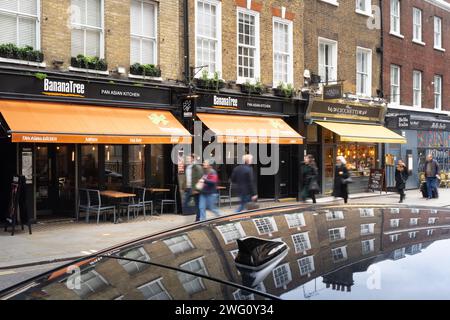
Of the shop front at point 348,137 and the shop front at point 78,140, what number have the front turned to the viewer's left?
0

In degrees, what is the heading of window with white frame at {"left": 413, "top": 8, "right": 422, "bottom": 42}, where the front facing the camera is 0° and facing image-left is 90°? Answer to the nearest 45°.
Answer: approximately 315°

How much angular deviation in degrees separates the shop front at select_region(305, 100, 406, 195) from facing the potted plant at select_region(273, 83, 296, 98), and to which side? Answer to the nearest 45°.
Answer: approximately 90° to its right

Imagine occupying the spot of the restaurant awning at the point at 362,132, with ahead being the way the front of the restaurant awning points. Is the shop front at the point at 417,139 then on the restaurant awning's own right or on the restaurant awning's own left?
on the restaurant awning's own left

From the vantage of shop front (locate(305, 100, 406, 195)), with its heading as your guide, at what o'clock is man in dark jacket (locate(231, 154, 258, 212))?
The man in dark jacket is roughly at 2 o'clock from the shop front.

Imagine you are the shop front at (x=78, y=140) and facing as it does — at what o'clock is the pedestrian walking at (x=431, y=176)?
The pedestrian walking is roughly at 10 o'clock from the shop front.

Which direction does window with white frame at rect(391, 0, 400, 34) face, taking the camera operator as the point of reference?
facing the viewer and to the right of the viewer

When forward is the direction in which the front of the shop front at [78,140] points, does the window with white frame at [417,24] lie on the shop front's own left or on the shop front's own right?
on the shop front's own left

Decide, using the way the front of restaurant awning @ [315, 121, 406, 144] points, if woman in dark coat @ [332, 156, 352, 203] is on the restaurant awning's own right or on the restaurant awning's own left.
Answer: on the restaurant awning's own right

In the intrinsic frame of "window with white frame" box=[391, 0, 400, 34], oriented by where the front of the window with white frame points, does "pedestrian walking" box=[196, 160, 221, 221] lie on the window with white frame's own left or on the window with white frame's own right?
on the window with white frame's own right

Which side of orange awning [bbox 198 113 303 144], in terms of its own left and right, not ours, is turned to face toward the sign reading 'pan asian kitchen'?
right
